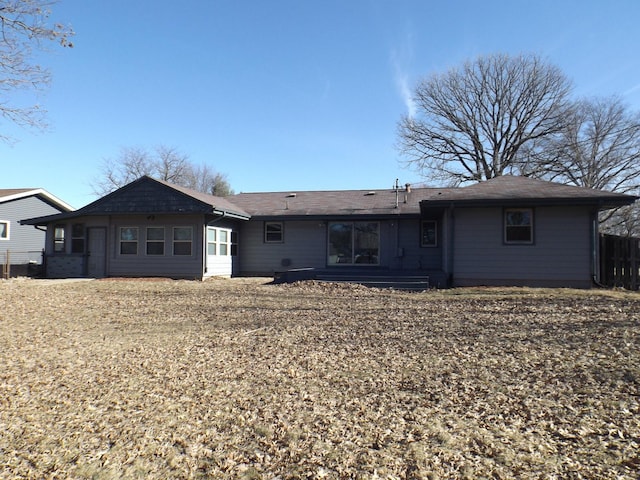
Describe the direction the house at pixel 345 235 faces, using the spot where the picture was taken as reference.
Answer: facing away from the viewer

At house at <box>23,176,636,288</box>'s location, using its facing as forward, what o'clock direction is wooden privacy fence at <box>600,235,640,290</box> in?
The wooden privacy fence is roughly at 4 o'clock from the house.

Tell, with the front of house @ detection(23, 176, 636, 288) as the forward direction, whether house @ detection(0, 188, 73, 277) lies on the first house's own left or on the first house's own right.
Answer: on the first house's own left
